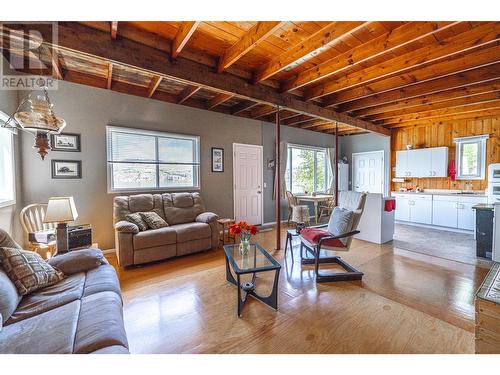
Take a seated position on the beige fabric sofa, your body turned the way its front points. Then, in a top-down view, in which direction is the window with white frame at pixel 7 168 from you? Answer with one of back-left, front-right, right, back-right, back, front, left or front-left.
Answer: back-right

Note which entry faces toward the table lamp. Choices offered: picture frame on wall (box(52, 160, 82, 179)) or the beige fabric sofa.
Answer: the picture frame on wall

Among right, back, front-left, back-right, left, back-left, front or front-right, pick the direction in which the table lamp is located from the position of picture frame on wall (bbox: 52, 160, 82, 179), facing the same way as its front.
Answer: front

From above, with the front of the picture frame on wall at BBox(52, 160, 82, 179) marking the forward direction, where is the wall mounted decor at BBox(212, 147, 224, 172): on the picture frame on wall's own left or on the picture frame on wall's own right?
on the picture frame on wall's own left

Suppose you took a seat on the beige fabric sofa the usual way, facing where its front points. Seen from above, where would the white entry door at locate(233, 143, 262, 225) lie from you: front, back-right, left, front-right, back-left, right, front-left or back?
left

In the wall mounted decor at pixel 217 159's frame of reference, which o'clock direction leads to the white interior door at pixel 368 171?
The white interior door is roughly at 10 o'clock from the wall mounted decor.

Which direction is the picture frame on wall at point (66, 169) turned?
toward the camera

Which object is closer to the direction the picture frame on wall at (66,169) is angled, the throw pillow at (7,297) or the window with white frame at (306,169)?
the throw pillow

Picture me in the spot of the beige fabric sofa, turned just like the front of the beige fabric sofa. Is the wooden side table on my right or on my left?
on my left

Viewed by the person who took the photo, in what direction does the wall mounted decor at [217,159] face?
facing the viewer and to the right of the viewer

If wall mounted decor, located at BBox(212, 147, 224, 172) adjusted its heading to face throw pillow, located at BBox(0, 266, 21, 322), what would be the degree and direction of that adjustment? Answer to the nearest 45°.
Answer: approximately 45° to its right

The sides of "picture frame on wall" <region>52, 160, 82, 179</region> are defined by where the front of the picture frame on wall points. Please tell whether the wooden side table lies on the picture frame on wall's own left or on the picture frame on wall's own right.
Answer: on the picture frame on wall's own left

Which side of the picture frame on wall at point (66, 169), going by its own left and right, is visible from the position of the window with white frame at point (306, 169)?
left

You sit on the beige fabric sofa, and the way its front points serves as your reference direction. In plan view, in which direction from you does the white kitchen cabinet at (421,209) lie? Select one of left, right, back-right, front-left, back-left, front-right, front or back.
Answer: front-left

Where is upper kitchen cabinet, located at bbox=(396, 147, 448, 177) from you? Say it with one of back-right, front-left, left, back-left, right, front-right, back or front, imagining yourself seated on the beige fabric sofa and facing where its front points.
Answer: front-left
